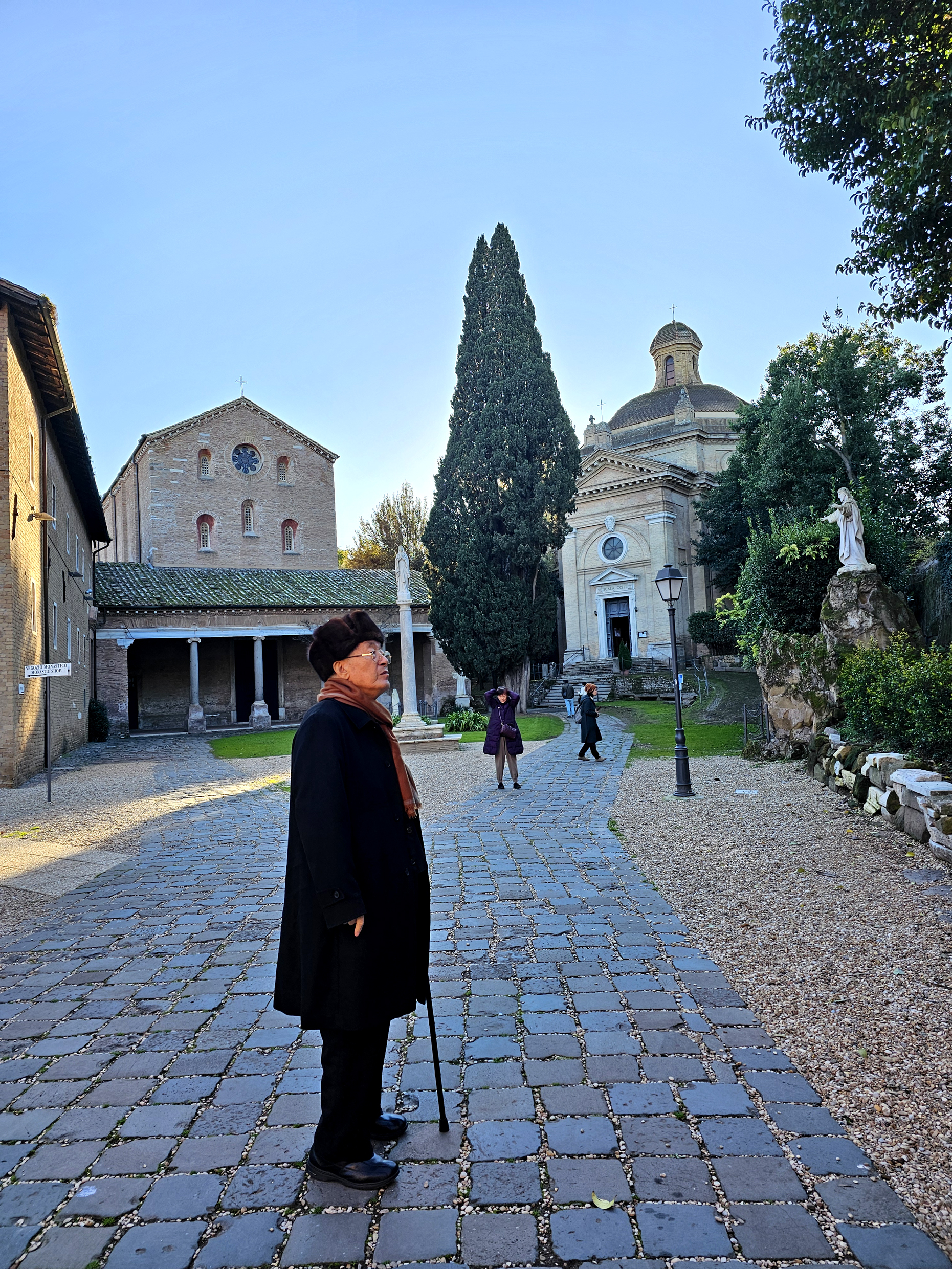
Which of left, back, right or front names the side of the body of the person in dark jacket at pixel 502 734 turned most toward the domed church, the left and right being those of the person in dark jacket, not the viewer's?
back

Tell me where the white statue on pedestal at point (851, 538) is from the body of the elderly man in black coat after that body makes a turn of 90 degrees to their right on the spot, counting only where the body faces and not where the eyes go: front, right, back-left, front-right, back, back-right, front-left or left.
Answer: back-left

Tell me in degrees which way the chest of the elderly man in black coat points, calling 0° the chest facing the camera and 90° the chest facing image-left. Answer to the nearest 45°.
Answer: approximately 270°

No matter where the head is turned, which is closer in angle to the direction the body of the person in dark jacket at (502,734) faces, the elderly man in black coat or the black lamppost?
the elderly man in black coat

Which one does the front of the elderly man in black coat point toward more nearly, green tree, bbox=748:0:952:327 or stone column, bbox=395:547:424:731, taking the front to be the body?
the green tree

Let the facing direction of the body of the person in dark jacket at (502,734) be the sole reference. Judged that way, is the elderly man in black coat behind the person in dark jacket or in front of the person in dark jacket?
in front

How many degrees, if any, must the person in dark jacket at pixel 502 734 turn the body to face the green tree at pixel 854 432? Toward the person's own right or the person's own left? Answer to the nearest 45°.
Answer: approximately 135° to the person's own left

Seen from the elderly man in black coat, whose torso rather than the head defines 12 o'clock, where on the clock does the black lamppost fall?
The black lamppost is roughly at 10 o'clock from the elderly man in black coat.

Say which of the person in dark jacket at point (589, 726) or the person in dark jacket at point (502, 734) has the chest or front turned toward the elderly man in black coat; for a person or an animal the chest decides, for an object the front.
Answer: the person in dark jacket at point (502, 734)
